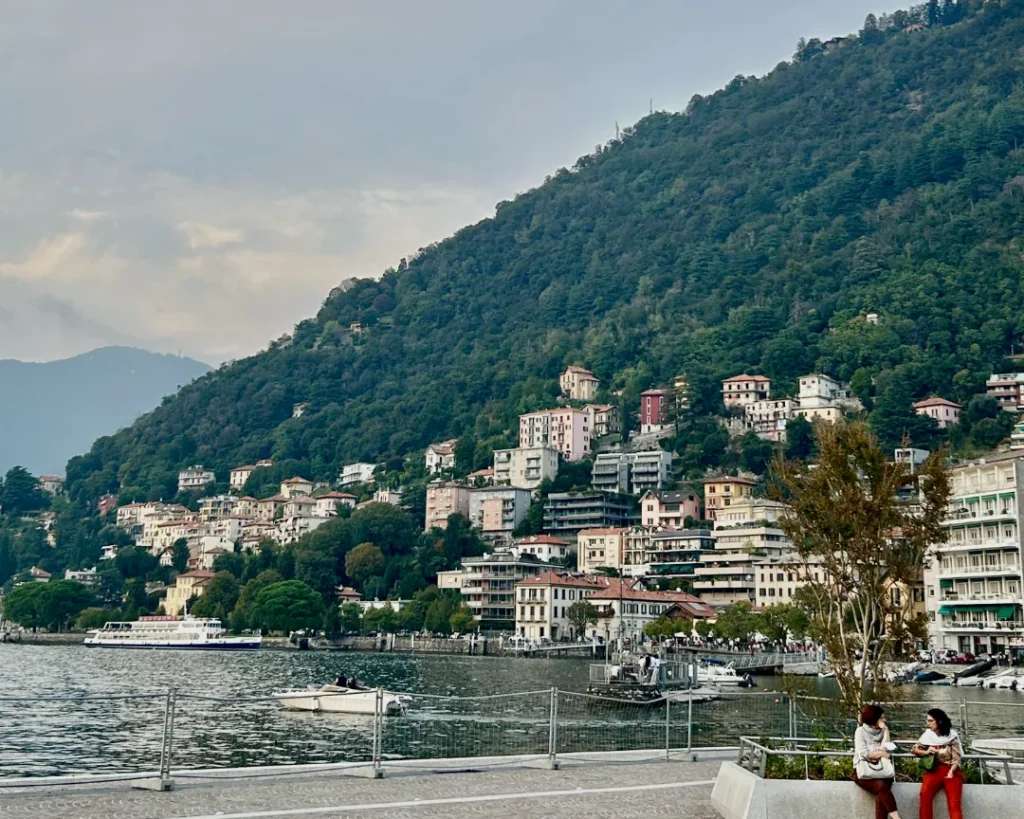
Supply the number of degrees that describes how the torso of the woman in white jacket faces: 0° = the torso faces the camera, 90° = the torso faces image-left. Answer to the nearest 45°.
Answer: approximately 315°

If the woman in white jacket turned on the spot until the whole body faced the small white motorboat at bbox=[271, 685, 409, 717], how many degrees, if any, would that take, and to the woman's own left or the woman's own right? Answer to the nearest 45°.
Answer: approximately 180°

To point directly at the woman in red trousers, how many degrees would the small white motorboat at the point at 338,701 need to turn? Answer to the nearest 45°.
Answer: approximately 90° to its left

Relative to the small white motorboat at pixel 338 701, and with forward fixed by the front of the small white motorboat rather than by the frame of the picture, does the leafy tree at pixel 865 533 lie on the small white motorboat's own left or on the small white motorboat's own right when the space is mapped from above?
on the small white motorboat's own left

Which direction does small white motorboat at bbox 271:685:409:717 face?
to the viewer's left

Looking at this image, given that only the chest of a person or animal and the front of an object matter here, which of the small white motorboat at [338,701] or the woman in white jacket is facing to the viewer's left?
the small white motorboat

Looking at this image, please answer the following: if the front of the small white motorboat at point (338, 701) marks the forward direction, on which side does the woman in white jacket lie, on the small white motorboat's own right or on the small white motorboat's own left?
on the small white motorboat's own left

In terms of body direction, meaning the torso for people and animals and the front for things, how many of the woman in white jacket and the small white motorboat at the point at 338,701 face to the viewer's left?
1

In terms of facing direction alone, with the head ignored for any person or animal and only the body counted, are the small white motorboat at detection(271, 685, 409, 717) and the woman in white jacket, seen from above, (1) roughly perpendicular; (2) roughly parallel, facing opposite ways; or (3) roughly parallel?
roughly perpendicular
